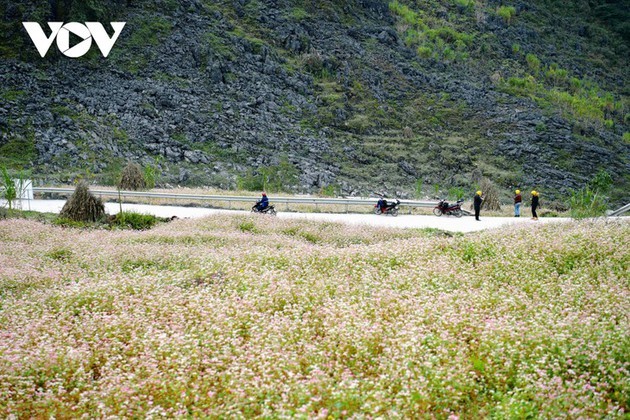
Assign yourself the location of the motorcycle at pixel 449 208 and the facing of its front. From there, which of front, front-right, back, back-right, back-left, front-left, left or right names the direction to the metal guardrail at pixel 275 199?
front

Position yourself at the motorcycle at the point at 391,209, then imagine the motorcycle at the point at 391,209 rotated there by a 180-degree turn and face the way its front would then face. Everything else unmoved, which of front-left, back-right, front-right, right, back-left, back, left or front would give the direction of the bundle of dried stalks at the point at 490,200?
front-left

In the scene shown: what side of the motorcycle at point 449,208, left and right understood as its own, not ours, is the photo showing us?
left

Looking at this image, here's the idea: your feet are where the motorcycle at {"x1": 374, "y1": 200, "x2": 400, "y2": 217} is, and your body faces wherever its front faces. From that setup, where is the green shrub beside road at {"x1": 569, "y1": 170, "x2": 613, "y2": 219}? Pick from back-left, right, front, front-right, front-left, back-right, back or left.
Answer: back

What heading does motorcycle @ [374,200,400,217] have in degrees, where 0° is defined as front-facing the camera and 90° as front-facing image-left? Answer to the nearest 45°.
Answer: approximately 90°

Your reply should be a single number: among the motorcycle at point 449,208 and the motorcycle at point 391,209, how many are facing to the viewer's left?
2

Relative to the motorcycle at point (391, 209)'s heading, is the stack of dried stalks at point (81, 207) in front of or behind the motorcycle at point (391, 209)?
in front

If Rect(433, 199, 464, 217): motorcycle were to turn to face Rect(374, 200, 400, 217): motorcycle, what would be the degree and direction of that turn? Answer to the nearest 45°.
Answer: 0° — it already faces it

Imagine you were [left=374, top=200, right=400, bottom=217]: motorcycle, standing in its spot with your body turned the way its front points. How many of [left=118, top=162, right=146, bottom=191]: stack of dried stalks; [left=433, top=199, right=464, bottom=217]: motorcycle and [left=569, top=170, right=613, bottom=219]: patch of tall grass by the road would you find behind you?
2
